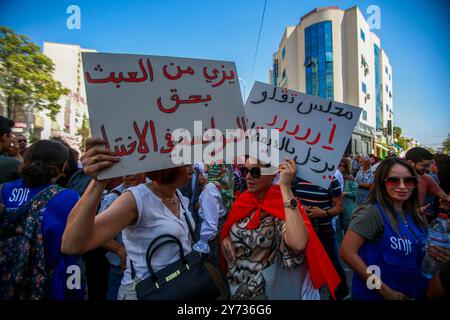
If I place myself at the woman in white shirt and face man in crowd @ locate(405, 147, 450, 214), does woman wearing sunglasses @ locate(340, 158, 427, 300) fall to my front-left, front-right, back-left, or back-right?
front-right

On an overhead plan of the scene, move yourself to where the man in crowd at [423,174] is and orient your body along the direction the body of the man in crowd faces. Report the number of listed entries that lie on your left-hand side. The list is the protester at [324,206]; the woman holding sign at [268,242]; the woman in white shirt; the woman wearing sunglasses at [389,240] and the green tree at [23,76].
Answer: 0

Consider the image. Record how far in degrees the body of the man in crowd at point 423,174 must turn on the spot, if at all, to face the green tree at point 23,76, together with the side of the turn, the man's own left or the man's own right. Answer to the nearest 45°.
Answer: approximately 135° to the man's own right

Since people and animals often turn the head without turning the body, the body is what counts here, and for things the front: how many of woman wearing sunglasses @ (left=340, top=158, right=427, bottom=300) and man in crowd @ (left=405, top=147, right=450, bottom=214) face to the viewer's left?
0

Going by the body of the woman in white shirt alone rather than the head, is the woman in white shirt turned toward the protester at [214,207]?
no

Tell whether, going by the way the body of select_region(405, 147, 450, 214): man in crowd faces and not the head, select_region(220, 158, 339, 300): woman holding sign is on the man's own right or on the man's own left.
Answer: on the man's own right

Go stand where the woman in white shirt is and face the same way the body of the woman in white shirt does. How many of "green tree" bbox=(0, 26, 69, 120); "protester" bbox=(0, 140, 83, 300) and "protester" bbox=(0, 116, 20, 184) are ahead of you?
0

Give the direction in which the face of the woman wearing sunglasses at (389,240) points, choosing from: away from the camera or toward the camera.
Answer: toward the camera

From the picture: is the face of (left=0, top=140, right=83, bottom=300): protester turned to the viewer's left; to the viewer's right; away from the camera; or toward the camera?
away from the camera

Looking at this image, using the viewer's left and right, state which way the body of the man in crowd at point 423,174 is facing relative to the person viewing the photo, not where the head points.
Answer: facing the viewer and to the right of the viewer

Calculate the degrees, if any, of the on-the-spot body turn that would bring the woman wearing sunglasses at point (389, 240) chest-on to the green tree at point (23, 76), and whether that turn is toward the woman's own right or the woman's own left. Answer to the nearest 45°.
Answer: approximately 135° to the woman's own right

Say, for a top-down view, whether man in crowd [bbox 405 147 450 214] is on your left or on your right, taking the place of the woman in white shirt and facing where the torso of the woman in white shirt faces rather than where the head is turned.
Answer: on your left

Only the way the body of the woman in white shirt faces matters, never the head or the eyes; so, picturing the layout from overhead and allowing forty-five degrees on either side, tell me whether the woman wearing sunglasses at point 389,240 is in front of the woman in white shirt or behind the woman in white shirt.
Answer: in front

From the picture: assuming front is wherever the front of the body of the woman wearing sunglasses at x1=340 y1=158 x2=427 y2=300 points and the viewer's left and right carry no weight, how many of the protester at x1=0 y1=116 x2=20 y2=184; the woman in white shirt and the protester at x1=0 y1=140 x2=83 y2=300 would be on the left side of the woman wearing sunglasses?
0

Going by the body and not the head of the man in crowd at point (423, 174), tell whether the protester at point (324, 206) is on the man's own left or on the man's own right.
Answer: on the man's own right

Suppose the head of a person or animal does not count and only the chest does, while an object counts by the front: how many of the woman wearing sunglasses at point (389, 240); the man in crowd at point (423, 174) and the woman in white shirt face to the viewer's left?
0

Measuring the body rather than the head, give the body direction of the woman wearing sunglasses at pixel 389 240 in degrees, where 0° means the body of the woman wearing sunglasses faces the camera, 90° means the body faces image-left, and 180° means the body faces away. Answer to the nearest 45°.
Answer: approximately 315°

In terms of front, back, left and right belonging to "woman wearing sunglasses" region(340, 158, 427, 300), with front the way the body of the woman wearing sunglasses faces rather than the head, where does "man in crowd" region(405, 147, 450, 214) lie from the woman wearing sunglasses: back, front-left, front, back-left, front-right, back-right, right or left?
back-left
